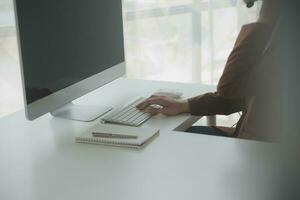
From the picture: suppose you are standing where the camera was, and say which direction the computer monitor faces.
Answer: facing the viewer and to the right of the viewer
